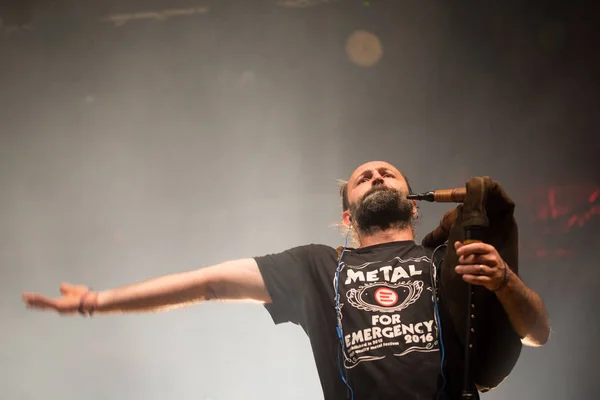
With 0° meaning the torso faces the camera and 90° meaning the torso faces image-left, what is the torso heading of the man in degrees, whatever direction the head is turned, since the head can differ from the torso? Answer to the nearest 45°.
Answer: approximately 0°
